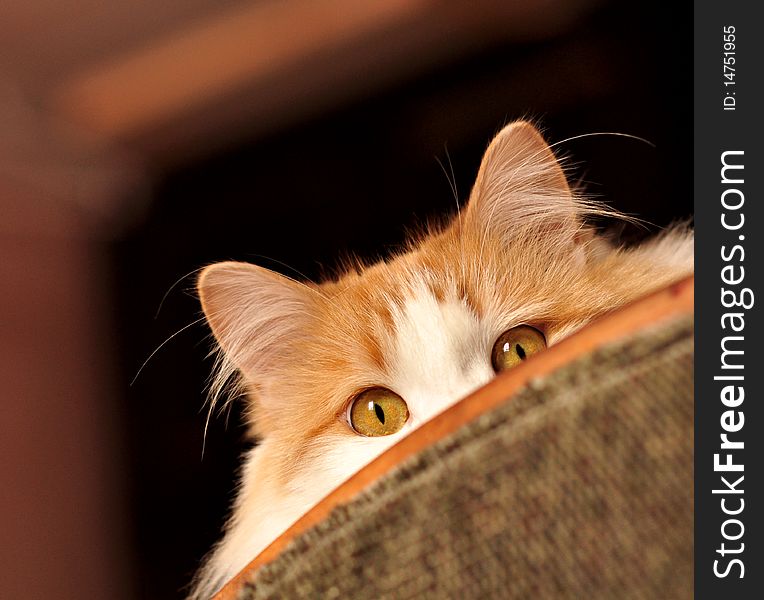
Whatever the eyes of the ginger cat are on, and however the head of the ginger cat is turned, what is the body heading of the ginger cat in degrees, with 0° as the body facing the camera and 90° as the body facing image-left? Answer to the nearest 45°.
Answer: approximately 0°
